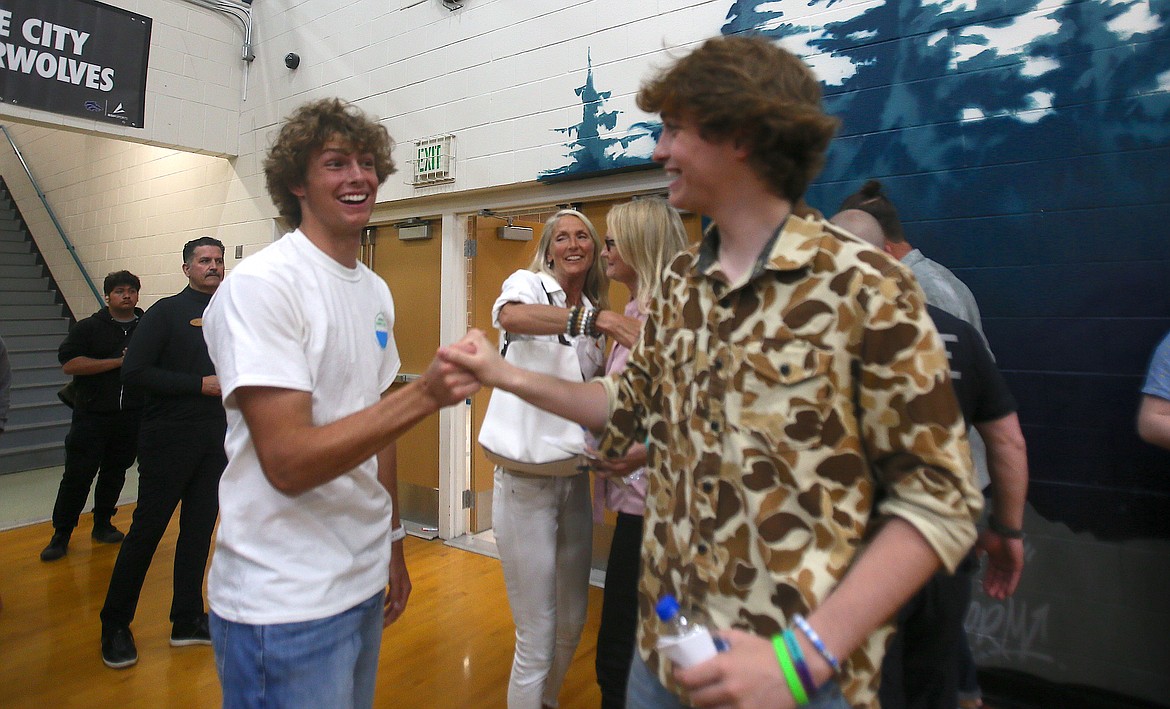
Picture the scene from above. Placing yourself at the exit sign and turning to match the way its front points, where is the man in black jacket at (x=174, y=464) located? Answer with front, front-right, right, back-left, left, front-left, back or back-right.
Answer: front

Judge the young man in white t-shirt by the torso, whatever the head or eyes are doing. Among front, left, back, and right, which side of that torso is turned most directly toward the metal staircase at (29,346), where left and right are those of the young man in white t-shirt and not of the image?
back

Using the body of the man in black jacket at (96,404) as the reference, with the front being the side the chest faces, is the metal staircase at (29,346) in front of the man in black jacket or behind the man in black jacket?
behind

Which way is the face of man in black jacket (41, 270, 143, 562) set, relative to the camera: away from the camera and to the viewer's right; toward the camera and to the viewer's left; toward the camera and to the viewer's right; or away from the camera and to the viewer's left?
toward the camera and to the viewer's right

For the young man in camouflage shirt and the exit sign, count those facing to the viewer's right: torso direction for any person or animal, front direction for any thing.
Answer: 0

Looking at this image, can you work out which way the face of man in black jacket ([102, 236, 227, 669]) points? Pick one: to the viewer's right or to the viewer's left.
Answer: to the viewer's right

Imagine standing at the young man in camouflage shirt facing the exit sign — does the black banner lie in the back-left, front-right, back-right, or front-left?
front-left

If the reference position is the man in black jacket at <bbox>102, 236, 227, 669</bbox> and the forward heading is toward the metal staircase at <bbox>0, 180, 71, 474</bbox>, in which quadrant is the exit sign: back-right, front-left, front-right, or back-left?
front-right

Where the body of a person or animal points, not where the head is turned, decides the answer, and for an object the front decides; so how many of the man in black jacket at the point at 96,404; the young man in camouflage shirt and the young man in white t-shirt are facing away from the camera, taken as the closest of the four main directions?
0

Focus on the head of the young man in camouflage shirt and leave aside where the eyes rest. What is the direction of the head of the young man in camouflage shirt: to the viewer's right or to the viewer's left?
to the viewer's left

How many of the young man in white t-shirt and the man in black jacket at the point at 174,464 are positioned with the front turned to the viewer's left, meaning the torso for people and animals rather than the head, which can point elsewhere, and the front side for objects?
0

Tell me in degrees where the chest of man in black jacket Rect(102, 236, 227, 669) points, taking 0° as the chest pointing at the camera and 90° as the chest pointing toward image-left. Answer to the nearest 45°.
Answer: approximately 315°

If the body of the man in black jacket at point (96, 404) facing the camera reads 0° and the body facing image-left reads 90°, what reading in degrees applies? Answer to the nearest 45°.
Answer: approximately 315°

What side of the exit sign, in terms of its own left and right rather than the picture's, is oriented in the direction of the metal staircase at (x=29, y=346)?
right

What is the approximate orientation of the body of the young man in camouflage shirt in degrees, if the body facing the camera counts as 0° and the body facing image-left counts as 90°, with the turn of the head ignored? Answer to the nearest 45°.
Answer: approximately 45°

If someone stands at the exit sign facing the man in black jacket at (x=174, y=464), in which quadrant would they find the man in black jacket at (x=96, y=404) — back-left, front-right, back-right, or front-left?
front-right
